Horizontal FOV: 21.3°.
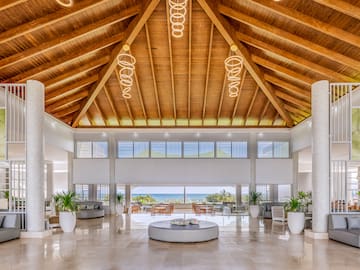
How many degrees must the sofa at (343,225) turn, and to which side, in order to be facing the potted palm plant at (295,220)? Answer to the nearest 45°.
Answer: approximately 90° to its right

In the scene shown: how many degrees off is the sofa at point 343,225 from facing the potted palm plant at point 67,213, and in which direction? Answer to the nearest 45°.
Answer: approximately 45° to its right

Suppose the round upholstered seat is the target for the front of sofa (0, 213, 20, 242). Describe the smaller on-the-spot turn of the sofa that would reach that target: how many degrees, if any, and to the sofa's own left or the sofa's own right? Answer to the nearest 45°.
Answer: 0° — it already faces it

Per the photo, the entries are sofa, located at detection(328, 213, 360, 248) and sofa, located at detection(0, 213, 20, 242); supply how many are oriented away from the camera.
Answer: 0

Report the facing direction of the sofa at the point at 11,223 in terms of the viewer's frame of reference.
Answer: facing the viewer and to the right of the viewer

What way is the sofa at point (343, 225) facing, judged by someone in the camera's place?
facing the viewer and to the left of the viewer

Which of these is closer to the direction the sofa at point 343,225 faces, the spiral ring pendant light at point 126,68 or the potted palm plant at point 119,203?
the spiral ring pendant light
